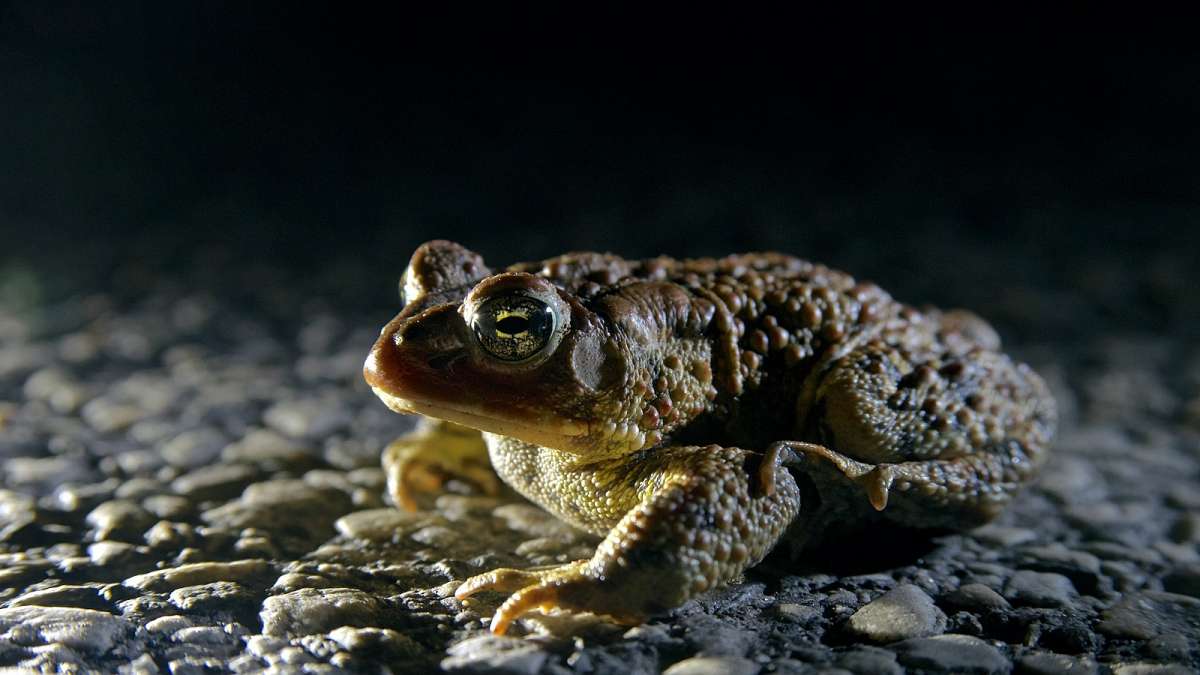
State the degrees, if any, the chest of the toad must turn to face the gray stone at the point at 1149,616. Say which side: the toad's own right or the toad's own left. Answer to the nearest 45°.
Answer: approximately 135° to the toad's own left

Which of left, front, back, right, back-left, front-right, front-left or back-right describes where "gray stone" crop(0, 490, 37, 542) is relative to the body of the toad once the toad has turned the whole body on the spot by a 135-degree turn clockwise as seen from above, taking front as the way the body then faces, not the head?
left

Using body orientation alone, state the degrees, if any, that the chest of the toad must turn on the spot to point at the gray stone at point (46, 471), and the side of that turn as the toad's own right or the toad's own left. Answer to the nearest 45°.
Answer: approximately 45° to the toad's own right

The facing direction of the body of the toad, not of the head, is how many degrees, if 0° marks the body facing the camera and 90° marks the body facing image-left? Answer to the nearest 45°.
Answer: approximately 45°

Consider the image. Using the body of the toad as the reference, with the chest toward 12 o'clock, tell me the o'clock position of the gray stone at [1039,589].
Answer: The gray stone is roughly at 7 o'clock from the toad.

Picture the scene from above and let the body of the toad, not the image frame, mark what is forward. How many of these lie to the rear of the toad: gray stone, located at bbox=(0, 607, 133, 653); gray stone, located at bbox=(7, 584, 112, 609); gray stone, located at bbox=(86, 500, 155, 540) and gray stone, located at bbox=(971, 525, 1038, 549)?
1

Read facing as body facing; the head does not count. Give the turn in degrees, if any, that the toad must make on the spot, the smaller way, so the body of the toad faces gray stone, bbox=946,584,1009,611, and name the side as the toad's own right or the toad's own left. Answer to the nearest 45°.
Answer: approximately 135° to the toad's own left

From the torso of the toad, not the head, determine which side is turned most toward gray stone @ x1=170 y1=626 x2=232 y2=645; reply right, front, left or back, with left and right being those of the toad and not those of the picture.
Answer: front

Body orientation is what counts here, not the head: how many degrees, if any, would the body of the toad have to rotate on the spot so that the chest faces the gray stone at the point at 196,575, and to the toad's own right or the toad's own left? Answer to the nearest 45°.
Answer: approximately 45° to the toad's own right

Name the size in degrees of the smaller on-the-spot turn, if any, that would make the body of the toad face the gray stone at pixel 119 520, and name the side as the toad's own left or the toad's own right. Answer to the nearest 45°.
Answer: approximately 45° to the toad's own right
